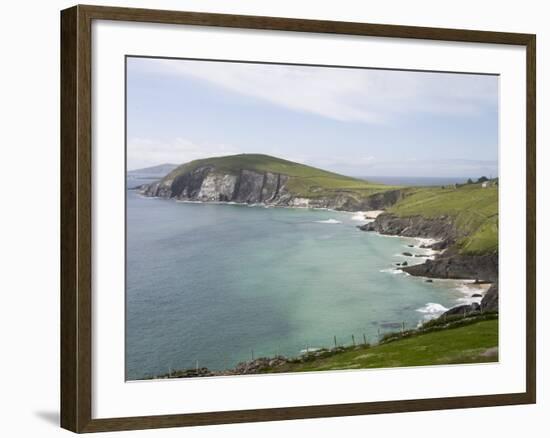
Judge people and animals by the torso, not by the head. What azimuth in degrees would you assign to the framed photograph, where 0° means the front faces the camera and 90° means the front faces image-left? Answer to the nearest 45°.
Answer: approximately 315°
